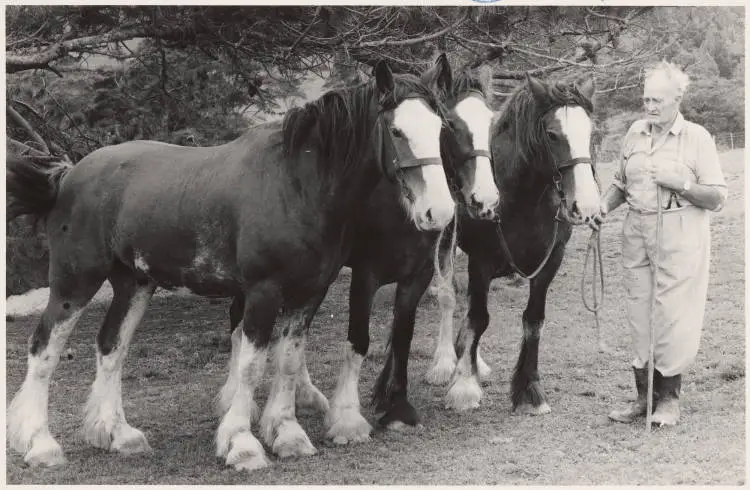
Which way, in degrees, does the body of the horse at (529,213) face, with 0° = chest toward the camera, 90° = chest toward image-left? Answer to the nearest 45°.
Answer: approximately 315°

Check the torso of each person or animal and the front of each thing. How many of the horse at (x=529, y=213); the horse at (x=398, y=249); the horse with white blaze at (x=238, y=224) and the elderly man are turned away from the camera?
0

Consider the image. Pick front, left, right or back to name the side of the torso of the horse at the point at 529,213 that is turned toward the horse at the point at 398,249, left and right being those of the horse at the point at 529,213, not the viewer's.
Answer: right

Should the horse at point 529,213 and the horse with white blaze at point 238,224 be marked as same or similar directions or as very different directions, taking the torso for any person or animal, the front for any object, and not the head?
same or similar directions

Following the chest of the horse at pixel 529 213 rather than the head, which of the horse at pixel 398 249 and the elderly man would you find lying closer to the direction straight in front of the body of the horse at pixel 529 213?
the elderly man

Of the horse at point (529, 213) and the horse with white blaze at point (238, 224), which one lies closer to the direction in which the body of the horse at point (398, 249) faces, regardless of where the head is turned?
the horse

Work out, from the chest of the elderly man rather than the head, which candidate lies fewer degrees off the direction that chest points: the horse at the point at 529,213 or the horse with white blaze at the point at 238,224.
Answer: the horse with white blaze

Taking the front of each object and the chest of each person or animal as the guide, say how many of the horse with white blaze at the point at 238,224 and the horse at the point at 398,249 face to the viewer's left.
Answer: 0

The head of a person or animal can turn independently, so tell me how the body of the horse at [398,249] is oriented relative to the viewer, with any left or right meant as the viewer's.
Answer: facing the viewer and to the right of the viewer

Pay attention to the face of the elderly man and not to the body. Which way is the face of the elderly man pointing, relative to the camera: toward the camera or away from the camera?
toward the camera

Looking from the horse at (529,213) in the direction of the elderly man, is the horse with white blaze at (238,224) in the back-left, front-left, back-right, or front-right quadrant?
back-right

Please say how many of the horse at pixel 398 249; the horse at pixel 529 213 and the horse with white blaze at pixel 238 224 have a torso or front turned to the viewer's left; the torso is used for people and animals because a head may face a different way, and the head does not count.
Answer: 0

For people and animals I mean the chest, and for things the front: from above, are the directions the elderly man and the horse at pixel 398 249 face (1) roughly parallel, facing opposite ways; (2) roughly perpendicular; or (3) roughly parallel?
roughly perpendicular

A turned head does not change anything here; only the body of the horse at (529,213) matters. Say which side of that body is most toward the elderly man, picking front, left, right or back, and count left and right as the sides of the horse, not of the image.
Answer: front

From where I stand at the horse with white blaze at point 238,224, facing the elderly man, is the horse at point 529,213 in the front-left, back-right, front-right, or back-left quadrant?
front-left

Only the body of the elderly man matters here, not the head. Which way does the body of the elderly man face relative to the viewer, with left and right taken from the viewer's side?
facing the viewer and to the left of the viewer

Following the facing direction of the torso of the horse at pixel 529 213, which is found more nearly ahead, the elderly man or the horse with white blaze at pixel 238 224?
the elderly man

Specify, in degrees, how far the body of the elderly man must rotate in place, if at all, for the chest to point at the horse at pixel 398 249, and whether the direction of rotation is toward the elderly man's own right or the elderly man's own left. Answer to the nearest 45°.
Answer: approximately 45° to the elderly man's own right
